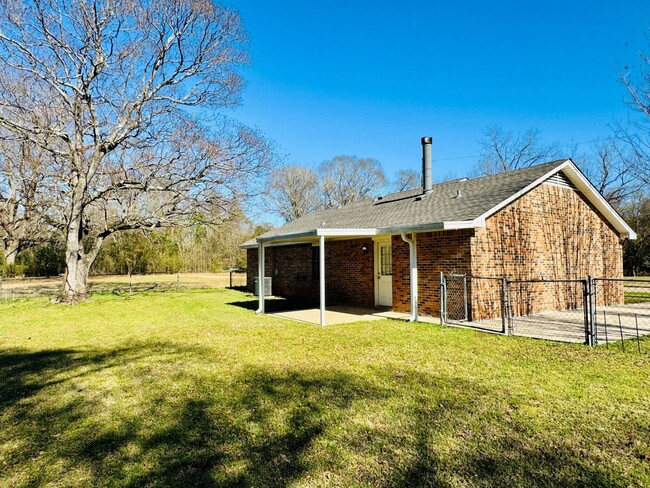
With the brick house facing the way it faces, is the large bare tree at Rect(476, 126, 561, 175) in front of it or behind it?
in front

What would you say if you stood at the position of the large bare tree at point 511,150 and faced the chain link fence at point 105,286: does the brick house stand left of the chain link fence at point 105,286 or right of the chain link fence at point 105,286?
left

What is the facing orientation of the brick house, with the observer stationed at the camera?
facing away from the viewer and to the right of the viewer

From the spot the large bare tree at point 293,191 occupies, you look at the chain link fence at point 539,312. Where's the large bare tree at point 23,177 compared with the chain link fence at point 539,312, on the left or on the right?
right

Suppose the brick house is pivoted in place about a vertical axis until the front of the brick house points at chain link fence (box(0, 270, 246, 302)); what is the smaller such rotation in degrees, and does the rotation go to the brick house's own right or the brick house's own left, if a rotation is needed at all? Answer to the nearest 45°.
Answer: approximately 135° to the brick house's own left

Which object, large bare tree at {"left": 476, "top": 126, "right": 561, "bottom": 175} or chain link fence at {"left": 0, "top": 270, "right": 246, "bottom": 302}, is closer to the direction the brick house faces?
the chain link fence
